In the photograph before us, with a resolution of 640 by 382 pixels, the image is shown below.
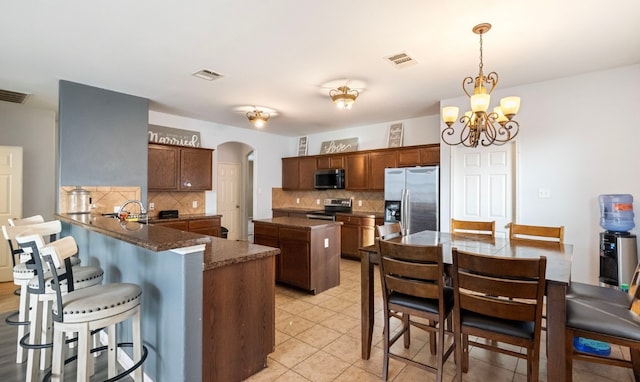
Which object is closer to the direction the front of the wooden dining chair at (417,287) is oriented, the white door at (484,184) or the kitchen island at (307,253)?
the white door

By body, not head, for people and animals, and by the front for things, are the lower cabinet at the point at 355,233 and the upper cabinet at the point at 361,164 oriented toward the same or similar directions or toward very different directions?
same or similar directions

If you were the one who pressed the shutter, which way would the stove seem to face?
facing the viewer and to the left of the viewer

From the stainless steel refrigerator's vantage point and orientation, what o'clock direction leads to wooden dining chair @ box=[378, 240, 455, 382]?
The wooden dining chair is roughly at 12 o'clock from the stainless steel refrigerator.

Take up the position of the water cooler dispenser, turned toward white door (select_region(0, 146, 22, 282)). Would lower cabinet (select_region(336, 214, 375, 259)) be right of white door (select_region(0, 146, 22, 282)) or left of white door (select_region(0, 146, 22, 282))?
right

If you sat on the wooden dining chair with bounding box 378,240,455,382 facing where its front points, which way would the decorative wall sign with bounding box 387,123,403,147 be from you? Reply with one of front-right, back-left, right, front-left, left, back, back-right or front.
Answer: front-left

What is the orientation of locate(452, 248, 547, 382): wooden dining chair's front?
away from the camera

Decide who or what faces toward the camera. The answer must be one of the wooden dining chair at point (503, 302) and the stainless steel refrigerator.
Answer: the stainless steel refrigerator

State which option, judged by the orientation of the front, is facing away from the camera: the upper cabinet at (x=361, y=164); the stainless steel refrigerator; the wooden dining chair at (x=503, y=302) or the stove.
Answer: the wooden dining chair

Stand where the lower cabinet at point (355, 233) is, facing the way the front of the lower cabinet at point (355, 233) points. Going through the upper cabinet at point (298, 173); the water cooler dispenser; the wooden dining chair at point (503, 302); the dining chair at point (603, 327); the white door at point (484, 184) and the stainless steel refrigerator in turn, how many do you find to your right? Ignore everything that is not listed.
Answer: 1

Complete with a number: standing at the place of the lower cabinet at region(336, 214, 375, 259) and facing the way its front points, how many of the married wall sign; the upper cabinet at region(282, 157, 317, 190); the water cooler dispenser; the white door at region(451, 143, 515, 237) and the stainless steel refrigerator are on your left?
3

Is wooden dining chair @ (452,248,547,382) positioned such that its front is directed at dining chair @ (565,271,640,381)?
no

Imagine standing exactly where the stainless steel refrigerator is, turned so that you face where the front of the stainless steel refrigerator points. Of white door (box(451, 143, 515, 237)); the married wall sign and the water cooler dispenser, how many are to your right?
1

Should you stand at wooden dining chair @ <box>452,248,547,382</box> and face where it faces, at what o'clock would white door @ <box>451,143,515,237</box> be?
The white door is roughly at 12 o'clock from the wooden dining chair.

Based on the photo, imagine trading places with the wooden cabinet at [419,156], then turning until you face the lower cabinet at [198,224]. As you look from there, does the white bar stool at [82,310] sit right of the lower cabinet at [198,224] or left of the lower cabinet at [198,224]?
left

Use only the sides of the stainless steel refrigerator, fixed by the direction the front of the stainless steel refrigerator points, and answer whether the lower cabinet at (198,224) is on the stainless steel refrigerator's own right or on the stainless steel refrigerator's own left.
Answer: on the stainless steel refrigerator's own right

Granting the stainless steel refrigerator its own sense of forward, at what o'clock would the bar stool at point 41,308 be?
The bar stool is roughly at 1 o'clock from the stainless steel refrigerator.

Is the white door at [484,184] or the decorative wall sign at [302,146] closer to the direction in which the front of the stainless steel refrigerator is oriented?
the white door

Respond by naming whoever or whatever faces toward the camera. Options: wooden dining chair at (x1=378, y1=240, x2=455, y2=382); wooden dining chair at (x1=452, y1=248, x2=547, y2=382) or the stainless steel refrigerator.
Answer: the stainless steel refrigerator

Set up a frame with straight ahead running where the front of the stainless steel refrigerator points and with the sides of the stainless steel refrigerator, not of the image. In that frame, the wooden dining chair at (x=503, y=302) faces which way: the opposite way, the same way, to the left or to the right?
the opposite way

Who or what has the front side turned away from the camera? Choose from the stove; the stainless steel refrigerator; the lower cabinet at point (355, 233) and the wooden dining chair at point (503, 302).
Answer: the wooden dining chair
